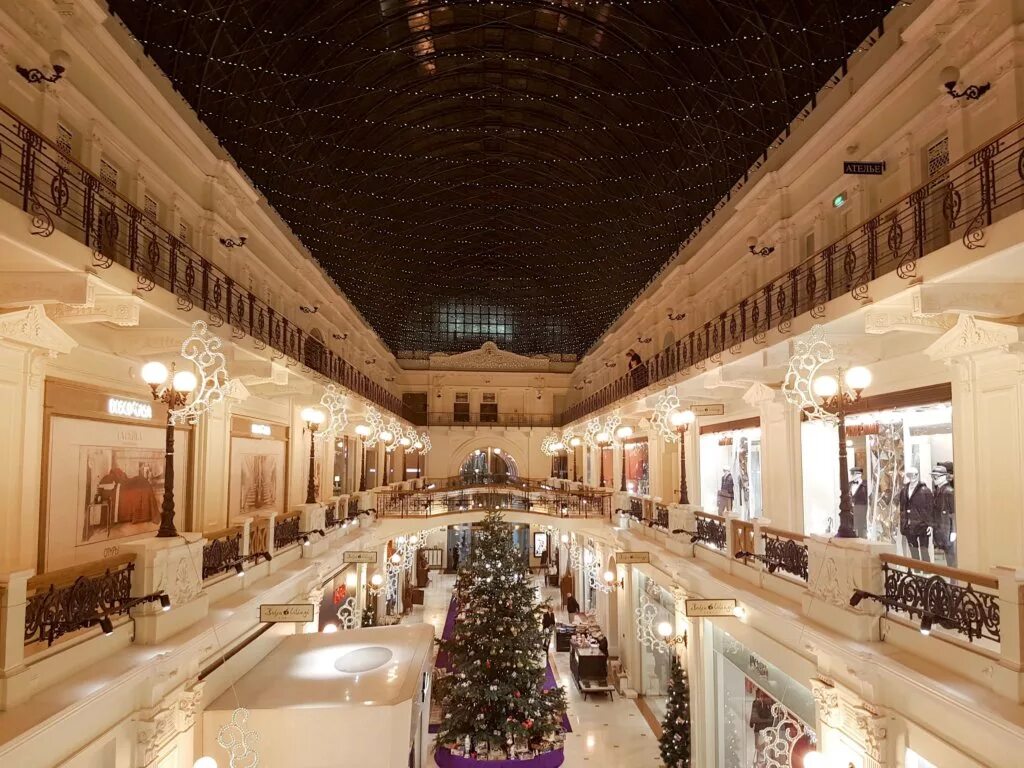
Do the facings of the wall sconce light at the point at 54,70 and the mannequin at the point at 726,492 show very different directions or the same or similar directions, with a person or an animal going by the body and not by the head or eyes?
very different directions

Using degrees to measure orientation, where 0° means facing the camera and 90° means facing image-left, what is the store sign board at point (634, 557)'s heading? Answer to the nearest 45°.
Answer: approximately 0°

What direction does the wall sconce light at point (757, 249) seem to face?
to the viewer's left

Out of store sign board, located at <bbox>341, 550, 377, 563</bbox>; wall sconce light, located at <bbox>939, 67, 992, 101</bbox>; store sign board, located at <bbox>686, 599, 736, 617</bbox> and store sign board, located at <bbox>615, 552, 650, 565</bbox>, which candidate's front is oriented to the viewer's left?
the wall sconce light

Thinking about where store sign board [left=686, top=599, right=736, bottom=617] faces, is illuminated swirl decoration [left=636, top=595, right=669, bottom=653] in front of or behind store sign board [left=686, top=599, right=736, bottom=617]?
behind

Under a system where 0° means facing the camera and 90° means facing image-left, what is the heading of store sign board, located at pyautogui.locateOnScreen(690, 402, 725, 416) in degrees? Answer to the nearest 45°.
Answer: approximately 0°

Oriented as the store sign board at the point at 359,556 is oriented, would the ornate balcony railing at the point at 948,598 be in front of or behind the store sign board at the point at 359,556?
in front

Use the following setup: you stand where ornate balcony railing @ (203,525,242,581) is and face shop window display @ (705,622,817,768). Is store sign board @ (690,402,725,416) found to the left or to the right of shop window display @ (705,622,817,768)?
left

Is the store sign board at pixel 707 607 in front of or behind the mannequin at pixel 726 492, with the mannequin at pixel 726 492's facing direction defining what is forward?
in front

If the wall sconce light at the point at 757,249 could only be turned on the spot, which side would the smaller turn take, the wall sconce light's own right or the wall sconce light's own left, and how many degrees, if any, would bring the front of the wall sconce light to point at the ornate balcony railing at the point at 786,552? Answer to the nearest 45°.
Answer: approximately 90° to the wall sconce light's own left

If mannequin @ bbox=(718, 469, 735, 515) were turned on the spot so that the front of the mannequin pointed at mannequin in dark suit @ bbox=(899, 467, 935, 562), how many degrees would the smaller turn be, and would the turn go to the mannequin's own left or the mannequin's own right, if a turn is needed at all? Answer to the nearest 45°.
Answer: approximately 45° to the mannequin's own left
